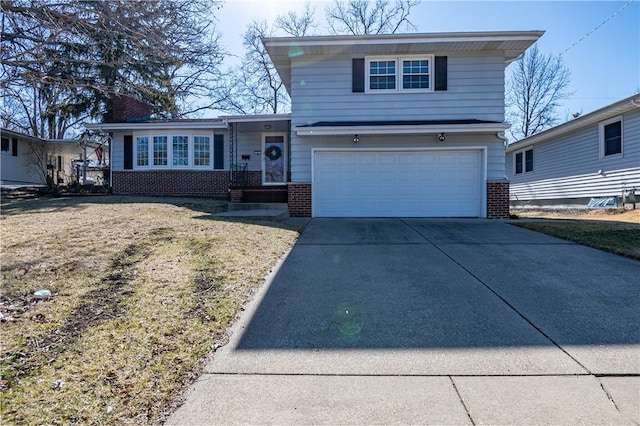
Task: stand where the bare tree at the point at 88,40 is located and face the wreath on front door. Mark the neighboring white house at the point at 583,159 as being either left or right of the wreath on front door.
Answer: right

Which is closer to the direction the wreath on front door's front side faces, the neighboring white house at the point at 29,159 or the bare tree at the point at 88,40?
the bare tree

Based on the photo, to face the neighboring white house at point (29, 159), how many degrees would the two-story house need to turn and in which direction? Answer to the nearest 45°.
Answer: approximately 135° to its right

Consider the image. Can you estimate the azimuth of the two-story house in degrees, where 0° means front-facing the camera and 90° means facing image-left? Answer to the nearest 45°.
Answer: approximately 0°

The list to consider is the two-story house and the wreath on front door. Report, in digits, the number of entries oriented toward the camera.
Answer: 2

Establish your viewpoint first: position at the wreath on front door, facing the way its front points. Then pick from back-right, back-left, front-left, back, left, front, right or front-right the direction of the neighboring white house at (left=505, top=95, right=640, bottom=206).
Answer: left
